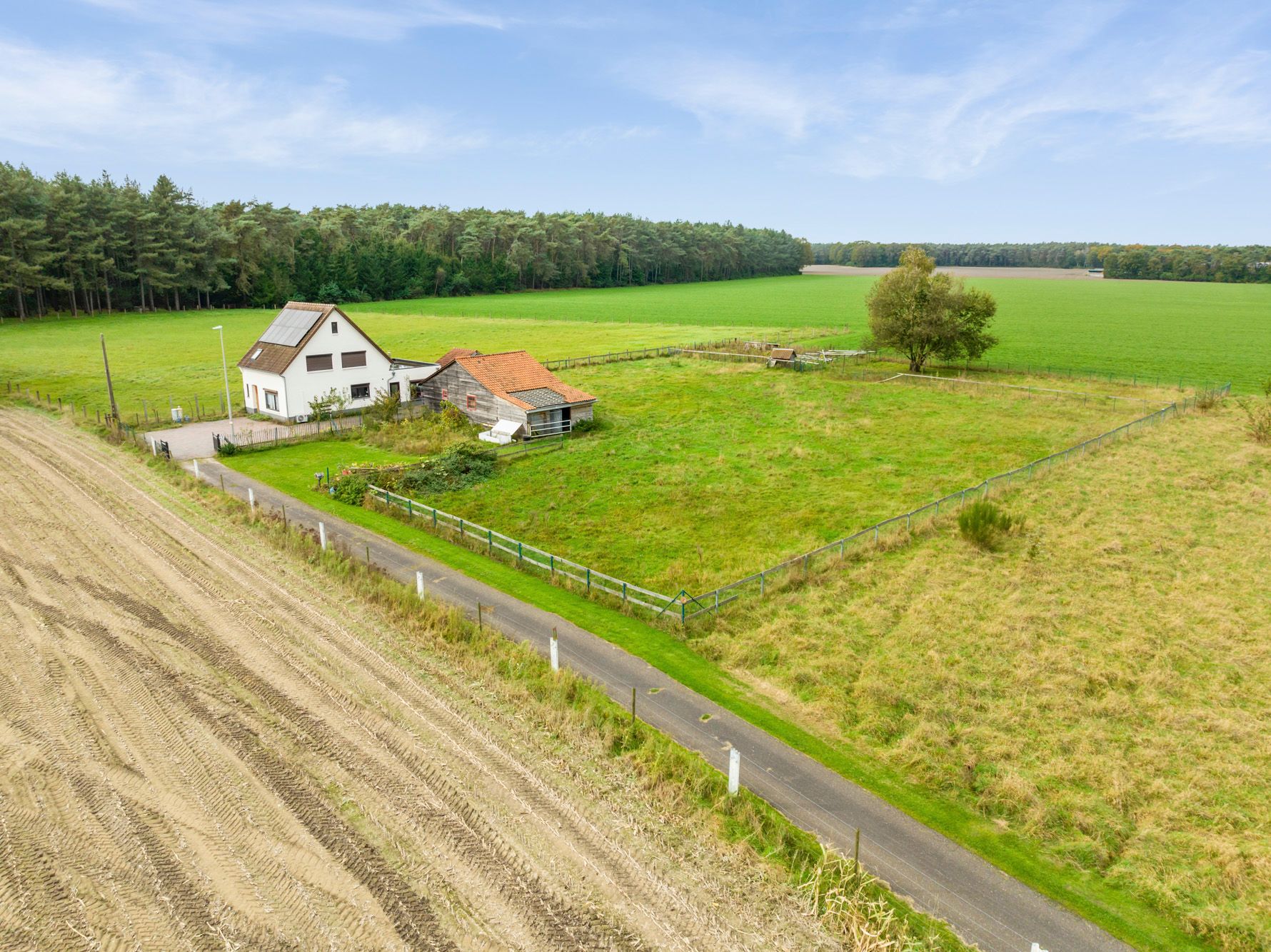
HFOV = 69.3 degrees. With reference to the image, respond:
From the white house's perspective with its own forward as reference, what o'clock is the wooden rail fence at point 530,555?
The wooden rail fence is roughly at 10 o'clock from the white house.

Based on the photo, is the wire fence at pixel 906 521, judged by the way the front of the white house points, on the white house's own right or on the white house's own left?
on the white house's own left

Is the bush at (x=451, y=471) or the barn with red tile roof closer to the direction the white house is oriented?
the bush

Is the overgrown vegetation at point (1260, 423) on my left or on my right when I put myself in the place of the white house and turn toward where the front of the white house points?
on my left

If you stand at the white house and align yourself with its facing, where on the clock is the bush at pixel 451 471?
The bush is roughly at 10 o'clock from the white house.

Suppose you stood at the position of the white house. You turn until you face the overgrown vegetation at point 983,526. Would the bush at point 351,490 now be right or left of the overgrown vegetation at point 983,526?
right

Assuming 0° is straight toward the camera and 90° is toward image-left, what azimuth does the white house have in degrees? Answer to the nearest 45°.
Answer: approximately 45°

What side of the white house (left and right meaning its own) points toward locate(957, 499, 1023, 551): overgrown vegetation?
left
